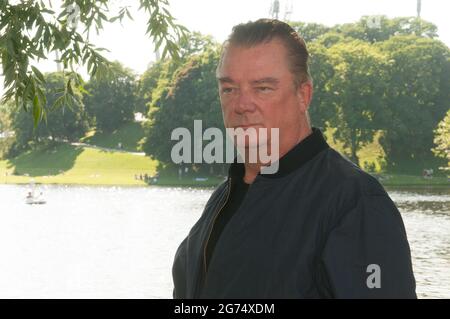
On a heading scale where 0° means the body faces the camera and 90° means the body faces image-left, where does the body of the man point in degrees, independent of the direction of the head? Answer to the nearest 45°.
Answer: approximately 45°

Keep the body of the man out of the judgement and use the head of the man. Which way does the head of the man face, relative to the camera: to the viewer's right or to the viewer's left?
to the viewer's left
